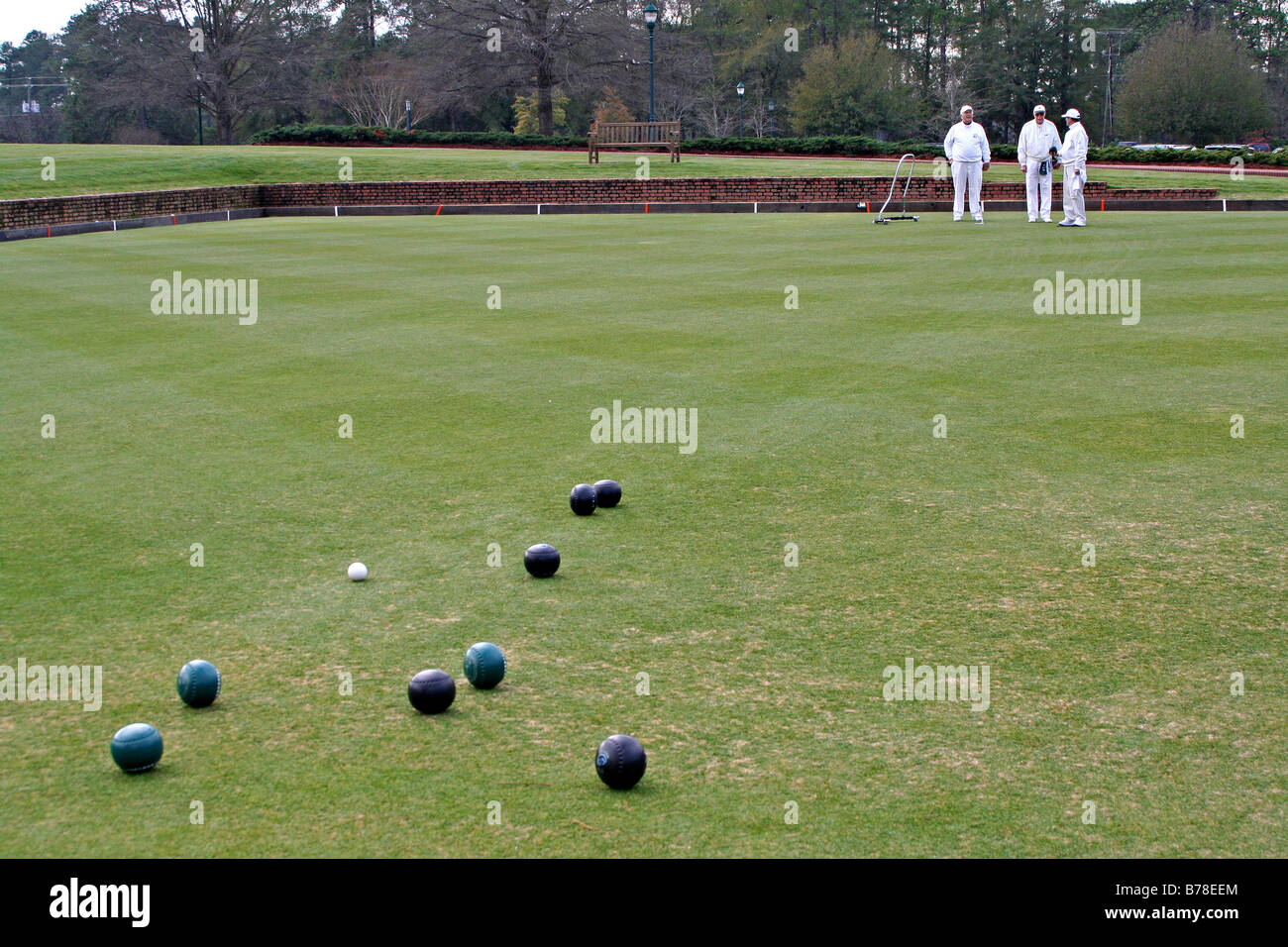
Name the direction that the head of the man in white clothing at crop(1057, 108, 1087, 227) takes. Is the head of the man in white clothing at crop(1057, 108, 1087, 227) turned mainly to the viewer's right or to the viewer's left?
to the viewer's left

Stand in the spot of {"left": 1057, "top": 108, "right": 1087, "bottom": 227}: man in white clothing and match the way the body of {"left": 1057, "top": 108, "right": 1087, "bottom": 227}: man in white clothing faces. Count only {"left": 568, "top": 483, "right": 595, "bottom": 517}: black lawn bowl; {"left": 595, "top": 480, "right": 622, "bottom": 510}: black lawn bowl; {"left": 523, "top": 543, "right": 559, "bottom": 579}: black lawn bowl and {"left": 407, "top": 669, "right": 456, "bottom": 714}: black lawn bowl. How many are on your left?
4

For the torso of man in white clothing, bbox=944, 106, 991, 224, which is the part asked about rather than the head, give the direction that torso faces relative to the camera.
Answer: toward the camera

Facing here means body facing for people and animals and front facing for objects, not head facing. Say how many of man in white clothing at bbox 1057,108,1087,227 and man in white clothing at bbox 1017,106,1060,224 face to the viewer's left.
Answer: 1

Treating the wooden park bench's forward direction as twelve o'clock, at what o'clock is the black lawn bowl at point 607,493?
The black lawn bowl is roughly at 12 o'clock from the wooden park bench.

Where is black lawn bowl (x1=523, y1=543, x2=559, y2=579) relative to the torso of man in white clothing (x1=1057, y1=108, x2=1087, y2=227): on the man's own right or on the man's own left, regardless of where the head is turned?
on the man's own left

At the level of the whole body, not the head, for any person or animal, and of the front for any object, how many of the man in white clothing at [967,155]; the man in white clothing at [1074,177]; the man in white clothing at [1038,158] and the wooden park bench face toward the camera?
3

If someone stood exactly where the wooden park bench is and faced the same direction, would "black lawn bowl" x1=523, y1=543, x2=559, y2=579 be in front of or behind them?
in front

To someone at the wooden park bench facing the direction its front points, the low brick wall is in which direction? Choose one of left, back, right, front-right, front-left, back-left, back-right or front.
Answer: front

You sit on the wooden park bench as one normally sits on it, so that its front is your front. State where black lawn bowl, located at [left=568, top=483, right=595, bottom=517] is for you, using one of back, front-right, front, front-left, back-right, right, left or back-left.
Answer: front

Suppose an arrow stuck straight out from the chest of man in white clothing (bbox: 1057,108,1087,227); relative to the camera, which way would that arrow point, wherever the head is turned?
to the viewer's left

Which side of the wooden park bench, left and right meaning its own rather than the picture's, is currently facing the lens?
front

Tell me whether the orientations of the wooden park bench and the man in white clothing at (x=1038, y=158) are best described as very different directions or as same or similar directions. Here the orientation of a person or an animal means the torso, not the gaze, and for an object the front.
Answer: same or similar directions

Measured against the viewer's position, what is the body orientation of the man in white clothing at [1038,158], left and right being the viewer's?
facing the viewer

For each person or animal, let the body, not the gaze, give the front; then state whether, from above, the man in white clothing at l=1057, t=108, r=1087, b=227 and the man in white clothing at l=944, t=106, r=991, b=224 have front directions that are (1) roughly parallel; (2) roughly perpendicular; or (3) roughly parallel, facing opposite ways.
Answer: roughly perpendicular
